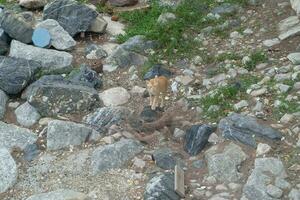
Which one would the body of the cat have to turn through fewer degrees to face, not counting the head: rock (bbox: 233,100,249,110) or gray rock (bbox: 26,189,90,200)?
the gray rock

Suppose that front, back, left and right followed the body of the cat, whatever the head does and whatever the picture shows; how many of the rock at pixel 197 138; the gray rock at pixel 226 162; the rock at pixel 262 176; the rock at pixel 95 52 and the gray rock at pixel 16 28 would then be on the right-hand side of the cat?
2

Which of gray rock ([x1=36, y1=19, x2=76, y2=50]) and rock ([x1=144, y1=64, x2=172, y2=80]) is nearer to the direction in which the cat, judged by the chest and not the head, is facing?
the gray rock

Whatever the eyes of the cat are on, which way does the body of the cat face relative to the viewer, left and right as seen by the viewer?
facing the viewer and to the left of the viewer

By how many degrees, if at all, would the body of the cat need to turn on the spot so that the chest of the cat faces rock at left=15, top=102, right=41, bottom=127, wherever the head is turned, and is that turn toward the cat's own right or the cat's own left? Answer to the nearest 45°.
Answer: approximately 45° to the cat's own right

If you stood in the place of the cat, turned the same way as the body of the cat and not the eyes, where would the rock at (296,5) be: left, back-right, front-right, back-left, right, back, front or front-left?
back

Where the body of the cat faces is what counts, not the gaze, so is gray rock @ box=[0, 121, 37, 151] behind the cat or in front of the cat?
in front

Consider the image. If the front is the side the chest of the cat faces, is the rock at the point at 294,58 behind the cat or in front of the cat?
behind

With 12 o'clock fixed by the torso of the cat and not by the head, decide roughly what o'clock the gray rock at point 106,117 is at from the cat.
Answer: The gray rock is roughly at 1 o'clock from the cat.

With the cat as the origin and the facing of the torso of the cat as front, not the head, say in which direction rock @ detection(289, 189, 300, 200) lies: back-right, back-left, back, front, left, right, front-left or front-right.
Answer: left

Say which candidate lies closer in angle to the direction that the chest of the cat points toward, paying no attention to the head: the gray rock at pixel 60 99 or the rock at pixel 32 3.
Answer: the gray rock

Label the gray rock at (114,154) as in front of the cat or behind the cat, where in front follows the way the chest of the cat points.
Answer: in front

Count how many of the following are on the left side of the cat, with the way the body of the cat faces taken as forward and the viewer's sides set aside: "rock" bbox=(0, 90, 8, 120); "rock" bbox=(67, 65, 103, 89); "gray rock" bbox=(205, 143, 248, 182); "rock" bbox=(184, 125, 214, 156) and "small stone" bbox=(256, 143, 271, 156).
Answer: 3

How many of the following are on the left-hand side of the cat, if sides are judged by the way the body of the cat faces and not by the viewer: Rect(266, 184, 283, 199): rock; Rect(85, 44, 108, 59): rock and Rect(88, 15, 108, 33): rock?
1

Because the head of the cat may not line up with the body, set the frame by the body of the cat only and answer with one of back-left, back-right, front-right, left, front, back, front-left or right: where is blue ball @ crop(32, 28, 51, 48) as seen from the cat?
right

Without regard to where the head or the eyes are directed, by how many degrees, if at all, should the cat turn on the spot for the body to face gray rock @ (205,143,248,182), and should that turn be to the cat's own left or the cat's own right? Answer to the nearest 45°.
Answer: approximately 90° to the cat's own left
